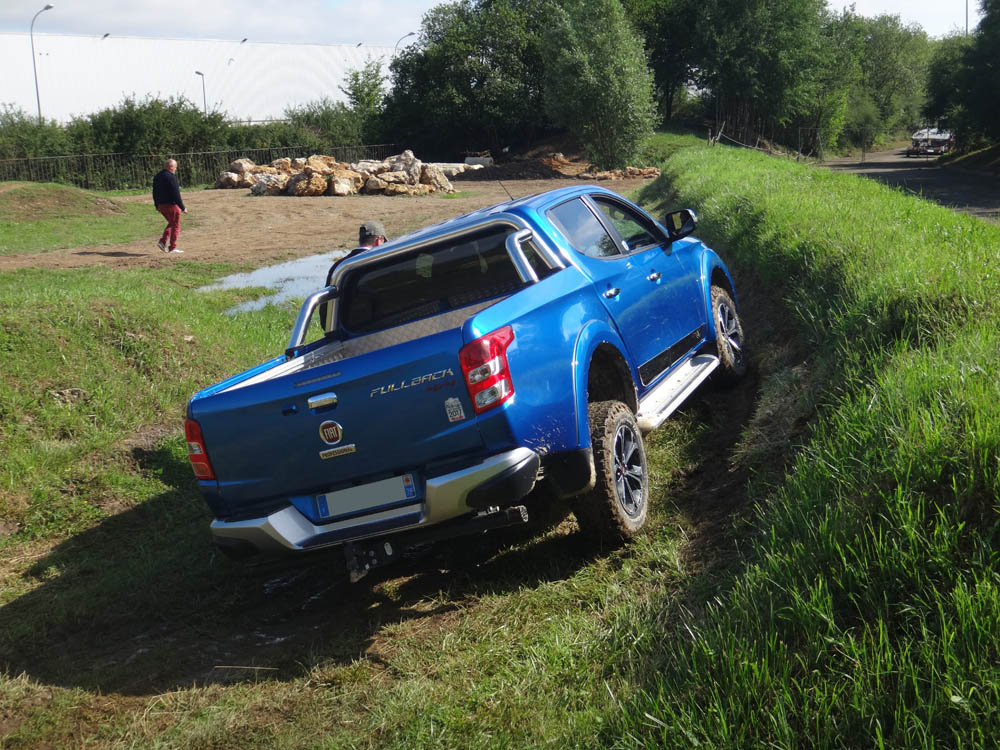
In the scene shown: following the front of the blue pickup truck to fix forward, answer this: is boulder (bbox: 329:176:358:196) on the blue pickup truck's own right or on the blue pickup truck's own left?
on the blue pickup truck's own left

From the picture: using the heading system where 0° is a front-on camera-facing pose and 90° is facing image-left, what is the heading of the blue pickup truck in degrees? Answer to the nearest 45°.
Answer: approximately 225°

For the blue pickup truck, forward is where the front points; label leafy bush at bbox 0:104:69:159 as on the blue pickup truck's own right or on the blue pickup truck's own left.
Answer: on the blue pickup truck's own left

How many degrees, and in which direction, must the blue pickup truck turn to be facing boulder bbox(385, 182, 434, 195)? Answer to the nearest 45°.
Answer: approximately 45° to its left

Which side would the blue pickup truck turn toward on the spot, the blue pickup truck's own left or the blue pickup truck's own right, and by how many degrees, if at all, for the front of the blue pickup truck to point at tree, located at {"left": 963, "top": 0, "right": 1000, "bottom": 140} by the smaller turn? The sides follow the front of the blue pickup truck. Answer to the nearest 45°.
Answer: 0° — it already faces it

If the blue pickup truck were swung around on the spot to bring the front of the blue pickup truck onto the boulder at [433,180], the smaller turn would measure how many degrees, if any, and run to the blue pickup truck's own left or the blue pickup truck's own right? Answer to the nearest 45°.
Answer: approximately 45° to the blue pickup truck's own left

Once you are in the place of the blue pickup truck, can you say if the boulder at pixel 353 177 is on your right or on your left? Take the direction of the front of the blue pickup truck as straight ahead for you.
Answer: on your left

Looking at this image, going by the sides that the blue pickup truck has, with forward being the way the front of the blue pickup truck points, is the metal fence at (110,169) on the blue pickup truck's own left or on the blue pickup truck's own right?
on the blue pickup truck's own left
